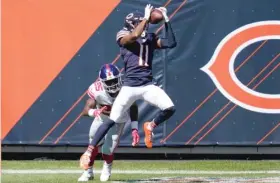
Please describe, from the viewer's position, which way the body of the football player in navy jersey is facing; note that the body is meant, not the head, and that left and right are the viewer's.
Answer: facing the viewer and to the right of the viewer
